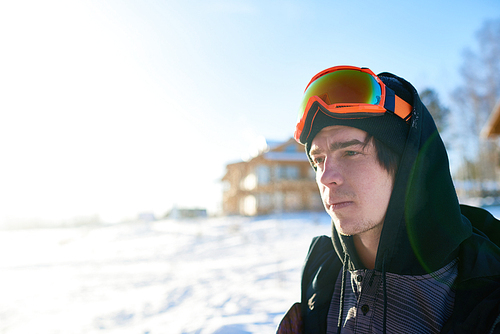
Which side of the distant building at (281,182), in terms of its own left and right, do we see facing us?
front

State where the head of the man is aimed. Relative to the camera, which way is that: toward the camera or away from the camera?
toward the camera

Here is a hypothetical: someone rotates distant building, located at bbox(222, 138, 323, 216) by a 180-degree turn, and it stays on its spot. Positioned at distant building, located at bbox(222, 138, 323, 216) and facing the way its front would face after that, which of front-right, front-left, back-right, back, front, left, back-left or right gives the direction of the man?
back

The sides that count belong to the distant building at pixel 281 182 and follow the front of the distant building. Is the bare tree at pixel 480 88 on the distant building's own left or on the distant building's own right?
on the distant building's own left

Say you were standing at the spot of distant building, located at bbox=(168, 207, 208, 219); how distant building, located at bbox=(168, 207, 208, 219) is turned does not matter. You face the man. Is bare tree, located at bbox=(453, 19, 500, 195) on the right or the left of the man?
left

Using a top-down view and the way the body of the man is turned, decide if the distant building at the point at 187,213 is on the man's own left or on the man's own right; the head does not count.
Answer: on the man's own right
